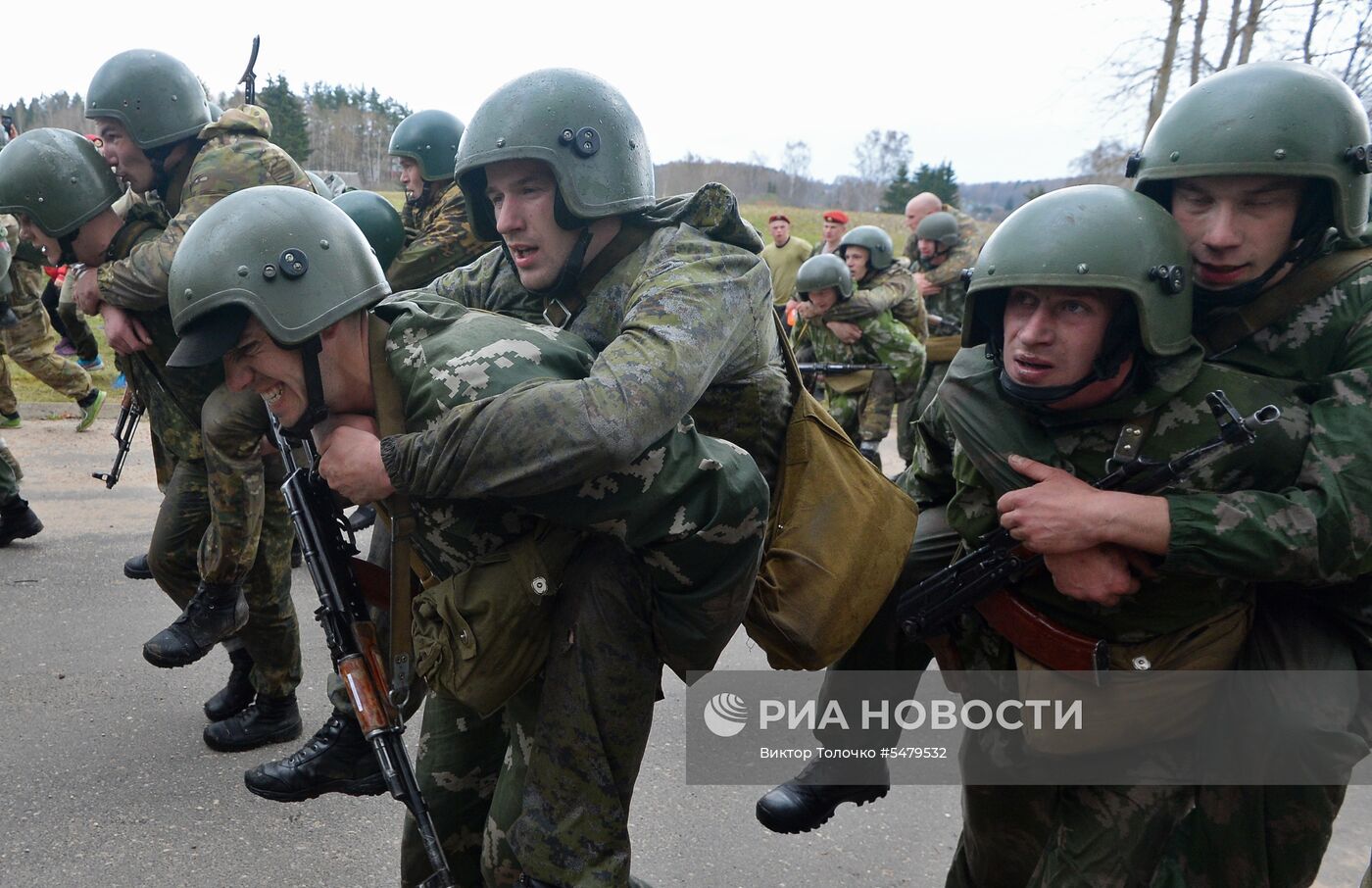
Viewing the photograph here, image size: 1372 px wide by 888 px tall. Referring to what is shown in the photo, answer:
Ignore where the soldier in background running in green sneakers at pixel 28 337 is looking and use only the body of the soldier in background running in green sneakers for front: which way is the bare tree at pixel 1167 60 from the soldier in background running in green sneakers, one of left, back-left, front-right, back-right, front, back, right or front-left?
back

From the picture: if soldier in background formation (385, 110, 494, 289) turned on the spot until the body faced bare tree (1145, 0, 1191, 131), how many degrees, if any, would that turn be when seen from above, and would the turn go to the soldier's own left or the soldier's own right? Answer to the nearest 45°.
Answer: approximately 135° to the soldier's own right

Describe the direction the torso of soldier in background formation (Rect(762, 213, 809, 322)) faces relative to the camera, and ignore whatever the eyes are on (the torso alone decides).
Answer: toward the camera

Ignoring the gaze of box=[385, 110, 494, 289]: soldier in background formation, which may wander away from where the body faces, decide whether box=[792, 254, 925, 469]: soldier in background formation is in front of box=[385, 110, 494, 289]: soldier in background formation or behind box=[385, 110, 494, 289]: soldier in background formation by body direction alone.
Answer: behind

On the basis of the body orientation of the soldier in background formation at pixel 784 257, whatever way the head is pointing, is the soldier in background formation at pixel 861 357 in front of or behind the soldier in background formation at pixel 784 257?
in front

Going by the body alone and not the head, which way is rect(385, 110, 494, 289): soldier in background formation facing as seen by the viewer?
to the viewer's left

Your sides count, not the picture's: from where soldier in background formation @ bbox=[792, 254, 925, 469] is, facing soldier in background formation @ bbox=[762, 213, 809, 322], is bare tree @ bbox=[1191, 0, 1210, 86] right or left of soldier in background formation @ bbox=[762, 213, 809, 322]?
right

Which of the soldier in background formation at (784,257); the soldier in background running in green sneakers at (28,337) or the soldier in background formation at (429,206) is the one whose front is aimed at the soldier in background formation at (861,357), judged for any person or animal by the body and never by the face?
the soldier in background formation at (784,257)

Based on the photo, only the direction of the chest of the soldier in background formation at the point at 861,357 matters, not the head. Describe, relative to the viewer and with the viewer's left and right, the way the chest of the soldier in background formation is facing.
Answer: facing the viewer and to the left of the viewer

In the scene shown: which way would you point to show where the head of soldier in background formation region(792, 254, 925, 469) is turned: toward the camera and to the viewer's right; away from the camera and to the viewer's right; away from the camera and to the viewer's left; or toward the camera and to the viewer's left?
toward the camera and to the viewer's left

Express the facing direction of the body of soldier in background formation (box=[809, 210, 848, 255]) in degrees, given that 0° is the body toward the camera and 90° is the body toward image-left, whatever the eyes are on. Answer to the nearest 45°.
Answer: approximately 45°

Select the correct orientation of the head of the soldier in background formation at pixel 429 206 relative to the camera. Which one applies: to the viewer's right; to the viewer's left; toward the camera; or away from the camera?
to the viewer's left

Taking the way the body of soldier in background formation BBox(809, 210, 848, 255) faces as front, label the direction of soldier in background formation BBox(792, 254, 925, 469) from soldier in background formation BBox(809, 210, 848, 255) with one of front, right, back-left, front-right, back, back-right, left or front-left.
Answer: front-left

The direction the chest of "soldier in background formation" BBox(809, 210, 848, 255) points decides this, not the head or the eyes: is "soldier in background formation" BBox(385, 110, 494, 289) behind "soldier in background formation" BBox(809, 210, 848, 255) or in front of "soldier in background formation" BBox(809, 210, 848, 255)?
in front

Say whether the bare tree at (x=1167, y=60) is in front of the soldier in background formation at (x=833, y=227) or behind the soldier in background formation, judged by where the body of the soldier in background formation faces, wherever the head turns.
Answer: behind
